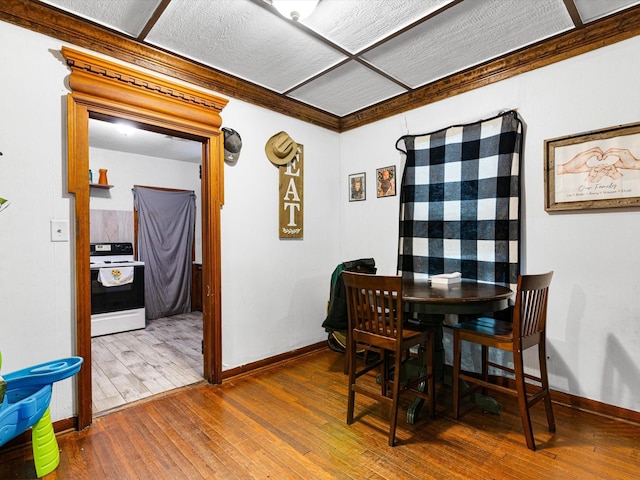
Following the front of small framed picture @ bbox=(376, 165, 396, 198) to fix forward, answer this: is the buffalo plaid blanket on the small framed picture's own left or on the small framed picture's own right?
on the small framed picture's own left

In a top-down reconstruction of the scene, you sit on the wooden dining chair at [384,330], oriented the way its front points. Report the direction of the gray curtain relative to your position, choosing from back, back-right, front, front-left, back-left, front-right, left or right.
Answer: left

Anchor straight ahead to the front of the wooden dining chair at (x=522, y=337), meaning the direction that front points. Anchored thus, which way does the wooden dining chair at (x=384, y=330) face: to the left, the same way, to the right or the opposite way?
to the right

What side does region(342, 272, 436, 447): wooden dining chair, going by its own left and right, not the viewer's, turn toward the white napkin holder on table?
front

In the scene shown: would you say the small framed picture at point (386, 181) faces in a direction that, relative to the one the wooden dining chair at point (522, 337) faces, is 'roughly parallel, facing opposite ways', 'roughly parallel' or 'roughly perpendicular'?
roughly perpendicular

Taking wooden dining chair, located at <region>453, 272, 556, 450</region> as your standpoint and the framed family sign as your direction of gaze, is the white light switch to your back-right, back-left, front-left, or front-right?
back-left

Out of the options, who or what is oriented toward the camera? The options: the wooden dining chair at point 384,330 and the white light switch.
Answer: the white light switch

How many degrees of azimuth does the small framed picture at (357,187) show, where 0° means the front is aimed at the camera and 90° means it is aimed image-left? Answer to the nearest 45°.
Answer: approximately 45°

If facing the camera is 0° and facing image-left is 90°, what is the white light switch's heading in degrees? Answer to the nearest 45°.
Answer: approximately 0°

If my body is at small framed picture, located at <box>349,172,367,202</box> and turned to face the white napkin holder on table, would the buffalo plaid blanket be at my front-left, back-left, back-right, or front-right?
front-left

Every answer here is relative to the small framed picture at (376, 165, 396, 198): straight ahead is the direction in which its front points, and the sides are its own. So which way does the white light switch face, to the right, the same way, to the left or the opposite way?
to the left

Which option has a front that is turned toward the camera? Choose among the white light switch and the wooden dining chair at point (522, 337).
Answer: the white light switch
